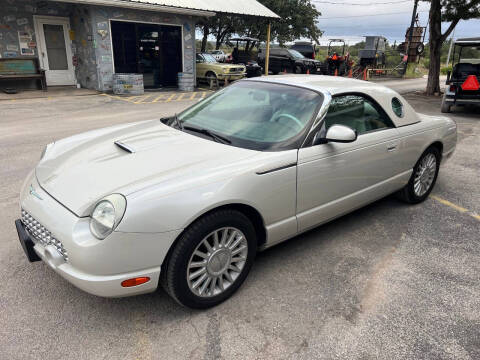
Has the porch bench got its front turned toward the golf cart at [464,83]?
no

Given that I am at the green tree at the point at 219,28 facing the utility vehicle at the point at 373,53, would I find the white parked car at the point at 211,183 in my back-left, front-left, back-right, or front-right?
front-right

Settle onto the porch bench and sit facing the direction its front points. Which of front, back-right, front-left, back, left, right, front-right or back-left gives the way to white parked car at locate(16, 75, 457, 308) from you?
front

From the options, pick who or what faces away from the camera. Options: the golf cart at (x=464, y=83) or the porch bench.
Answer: the golf cart

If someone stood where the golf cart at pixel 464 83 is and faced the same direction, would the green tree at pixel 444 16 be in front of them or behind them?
in front

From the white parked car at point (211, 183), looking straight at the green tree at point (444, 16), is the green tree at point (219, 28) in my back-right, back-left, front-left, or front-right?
front-left

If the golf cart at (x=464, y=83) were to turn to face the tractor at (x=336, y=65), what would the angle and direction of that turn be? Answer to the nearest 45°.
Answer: approximately 45° to its left

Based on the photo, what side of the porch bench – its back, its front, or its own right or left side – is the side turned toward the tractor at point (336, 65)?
left

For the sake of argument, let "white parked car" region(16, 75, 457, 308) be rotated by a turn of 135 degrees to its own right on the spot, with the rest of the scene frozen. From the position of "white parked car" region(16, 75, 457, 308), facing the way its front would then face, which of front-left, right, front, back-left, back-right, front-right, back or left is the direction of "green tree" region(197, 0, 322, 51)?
front

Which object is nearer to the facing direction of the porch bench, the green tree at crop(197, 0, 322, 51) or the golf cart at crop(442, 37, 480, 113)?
the golf cart

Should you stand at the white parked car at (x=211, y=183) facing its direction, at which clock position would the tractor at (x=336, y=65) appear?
The tractor is roughly at 5 o'clock from the white parked car.

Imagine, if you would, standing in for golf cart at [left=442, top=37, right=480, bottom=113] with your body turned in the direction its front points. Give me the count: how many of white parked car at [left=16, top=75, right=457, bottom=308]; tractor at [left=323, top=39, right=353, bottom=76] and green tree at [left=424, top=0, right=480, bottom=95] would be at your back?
1

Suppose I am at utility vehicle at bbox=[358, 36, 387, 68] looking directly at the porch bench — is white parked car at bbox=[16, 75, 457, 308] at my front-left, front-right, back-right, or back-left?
front-left

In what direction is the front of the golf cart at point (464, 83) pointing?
away from the camera

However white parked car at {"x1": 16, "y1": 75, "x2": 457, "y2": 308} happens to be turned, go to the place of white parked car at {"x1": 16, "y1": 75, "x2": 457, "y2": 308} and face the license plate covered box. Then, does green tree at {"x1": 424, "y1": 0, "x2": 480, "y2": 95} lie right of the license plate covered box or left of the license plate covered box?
right

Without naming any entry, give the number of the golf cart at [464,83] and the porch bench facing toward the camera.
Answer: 1

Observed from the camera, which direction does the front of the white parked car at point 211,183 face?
facing the viewer and to the left of the viewer

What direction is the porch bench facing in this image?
toward the camera
